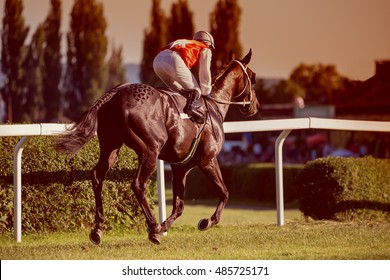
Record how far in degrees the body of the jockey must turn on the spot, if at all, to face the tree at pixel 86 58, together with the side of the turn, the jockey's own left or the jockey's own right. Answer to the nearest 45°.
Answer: approximately 45° to the jockey's own left

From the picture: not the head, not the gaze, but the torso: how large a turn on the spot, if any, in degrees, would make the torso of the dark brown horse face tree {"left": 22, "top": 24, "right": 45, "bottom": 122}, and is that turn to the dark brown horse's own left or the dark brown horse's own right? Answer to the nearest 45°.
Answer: approximately 45° to the dark brown horse's own left

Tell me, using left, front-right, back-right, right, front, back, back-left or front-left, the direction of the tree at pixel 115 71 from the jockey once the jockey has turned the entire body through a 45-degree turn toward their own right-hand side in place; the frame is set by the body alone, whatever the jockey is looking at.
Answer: left

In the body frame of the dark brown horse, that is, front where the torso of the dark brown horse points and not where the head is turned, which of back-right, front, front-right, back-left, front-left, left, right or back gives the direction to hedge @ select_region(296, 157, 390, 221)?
front

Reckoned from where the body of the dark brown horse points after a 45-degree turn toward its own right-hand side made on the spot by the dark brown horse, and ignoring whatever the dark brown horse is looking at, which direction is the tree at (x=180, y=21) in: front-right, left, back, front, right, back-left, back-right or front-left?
left

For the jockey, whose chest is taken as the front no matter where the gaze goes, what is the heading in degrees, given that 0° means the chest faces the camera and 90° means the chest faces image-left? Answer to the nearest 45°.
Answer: approximately 225°

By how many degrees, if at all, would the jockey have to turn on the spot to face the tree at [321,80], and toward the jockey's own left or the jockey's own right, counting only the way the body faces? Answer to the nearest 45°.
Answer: approximately 45° to the jockey's own left

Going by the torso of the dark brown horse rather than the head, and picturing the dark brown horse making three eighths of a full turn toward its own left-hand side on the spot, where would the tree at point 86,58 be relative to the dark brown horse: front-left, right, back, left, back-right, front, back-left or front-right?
right

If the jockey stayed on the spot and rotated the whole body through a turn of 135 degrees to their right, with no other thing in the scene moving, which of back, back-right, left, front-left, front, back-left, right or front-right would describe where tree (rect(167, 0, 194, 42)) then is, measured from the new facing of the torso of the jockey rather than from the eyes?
back

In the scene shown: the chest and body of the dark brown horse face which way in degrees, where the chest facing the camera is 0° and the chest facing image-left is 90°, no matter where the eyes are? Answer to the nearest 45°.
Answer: approximately 225°

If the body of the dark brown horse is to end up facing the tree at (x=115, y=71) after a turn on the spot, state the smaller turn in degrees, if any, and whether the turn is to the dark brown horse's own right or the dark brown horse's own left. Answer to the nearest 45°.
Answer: approximately 45° to the dark brown horse's own left

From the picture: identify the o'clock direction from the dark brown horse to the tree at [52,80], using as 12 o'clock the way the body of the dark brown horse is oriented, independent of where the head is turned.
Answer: The tree is roughly at 10 o'clock from the dark brown horse.

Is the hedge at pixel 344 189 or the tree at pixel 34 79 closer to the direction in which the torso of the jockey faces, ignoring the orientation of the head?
the hedge
